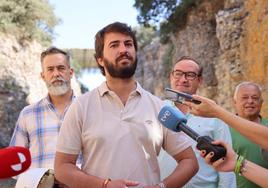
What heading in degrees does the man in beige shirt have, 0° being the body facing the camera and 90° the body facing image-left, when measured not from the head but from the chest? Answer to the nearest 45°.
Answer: approximately 0°
